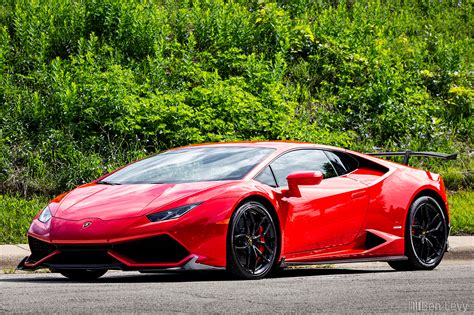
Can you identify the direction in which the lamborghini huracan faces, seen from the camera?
facing the viewer and to the left of the viewer
